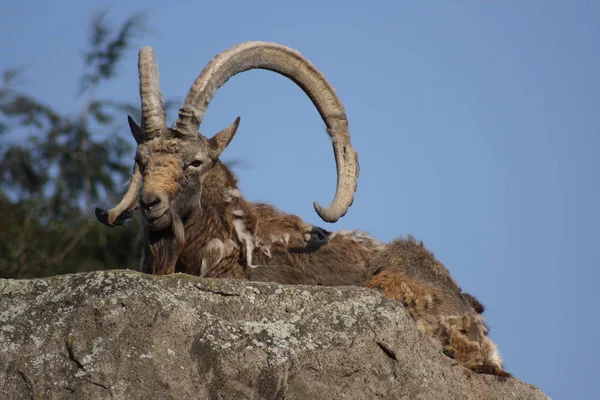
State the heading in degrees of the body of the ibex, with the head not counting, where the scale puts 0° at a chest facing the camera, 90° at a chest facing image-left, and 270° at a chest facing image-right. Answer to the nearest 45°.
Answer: approximately 45°
